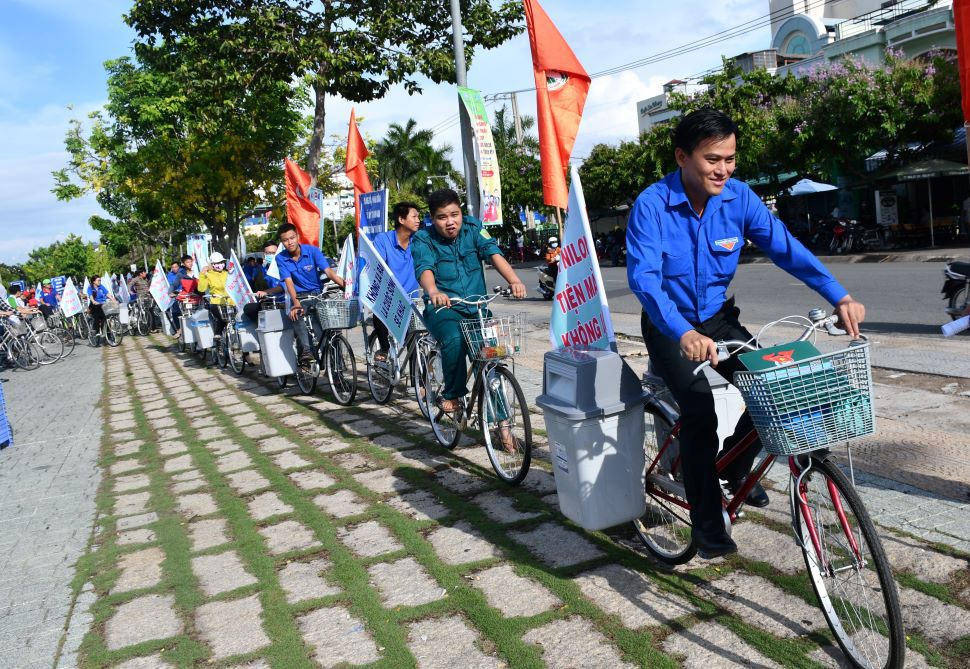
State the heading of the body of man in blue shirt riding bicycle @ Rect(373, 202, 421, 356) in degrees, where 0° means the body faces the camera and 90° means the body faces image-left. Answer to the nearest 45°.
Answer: approximately 315°

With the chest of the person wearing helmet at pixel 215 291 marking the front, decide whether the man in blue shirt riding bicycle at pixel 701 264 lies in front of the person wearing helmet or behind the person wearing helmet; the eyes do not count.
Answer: in front

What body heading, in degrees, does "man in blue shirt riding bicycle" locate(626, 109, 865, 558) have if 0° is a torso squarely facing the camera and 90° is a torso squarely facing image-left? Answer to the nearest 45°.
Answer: approximately 315°

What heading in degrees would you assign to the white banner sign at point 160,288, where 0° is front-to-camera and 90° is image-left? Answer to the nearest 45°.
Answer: approximately 0°

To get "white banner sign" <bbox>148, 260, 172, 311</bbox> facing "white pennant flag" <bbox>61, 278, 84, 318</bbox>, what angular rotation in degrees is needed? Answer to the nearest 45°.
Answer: approximately 135° to its right

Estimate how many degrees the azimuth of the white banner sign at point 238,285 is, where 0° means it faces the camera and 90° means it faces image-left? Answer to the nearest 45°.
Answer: approximately 0°

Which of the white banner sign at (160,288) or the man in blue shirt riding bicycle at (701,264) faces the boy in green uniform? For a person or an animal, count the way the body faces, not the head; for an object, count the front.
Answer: the white banner sign

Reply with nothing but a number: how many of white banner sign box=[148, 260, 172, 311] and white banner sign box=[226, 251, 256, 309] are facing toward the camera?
2

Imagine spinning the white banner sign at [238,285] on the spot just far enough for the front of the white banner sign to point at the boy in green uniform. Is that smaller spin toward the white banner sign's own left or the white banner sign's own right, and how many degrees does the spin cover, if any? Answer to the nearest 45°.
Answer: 0° — it already faces them

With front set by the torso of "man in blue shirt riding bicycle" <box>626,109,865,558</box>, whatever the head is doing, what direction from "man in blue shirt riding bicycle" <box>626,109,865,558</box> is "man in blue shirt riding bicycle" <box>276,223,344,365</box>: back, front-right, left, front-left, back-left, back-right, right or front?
back

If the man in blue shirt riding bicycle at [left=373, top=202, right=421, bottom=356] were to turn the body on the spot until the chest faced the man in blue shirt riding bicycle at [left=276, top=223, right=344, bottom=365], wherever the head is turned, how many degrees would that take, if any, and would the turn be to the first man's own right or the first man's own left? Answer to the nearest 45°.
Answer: approximately 180°

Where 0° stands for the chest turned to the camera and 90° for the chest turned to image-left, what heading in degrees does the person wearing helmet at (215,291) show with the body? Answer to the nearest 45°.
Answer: approximately 315°

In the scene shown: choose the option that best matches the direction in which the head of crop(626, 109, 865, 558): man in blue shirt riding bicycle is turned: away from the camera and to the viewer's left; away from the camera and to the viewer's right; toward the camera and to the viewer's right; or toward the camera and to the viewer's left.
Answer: toward the camera and to the viewer's right

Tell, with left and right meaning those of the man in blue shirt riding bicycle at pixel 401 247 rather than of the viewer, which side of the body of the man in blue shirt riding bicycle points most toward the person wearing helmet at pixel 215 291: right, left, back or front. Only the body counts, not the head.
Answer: back
